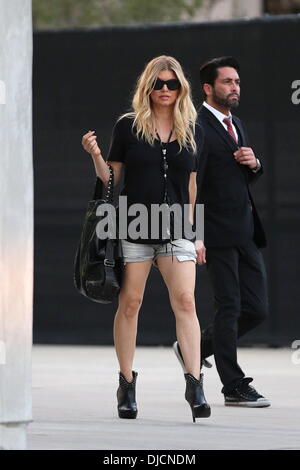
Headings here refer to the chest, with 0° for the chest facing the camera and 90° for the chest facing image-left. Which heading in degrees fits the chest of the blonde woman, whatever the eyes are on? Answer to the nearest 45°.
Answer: approximately 0°
